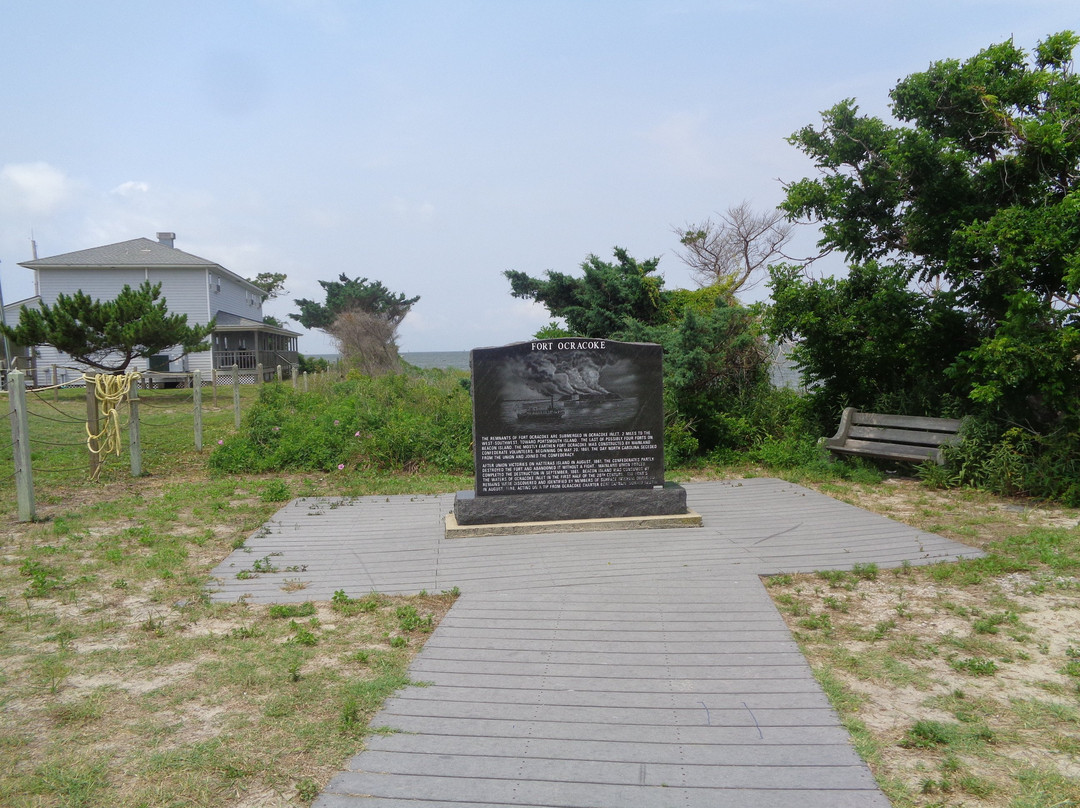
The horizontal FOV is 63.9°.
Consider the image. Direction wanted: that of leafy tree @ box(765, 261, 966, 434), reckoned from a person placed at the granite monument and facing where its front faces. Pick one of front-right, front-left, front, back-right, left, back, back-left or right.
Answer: back-left

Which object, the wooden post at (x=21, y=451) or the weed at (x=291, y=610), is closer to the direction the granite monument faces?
the weed

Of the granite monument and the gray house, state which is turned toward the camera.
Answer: the granite monument

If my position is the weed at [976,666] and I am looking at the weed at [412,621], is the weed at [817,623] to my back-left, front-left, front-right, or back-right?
front-right

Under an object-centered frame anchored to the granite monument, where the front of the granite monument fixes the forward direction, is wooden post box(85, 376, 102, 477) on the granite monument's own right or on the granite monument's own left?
on the granite monument's own right

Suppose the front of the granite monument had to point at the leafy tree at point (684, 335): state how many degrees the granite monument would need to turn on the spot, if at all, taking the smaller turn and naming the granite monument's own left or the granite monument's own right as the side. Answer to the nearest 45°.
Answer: approximately 180°

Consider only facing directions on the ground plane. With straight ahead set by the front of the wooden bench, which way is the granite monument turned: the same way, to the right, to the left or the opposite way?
to the left

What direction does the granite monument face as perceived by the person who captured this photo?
facing the viewer

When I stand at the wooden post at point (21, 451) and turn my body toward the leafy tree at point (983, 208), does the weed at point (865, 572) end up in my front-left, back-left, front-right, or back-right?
front-right

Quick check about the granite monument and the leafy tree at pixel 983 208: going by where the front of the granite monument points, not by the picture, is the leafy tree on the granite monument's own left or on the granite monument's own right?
on the granite monument's own left

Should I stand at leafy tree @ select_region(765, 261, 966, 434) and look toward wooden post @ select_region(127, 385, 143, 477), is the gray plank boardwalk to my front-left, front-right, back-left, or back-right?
front-left

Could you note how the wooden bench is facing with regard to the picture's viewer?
facing the viewer and to the left of the viewer

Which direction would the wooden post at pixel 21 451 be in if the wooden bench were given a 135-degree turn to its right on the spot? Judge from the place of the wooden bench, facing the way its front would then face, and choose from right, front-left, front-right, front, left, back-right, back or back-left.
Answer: back-left
